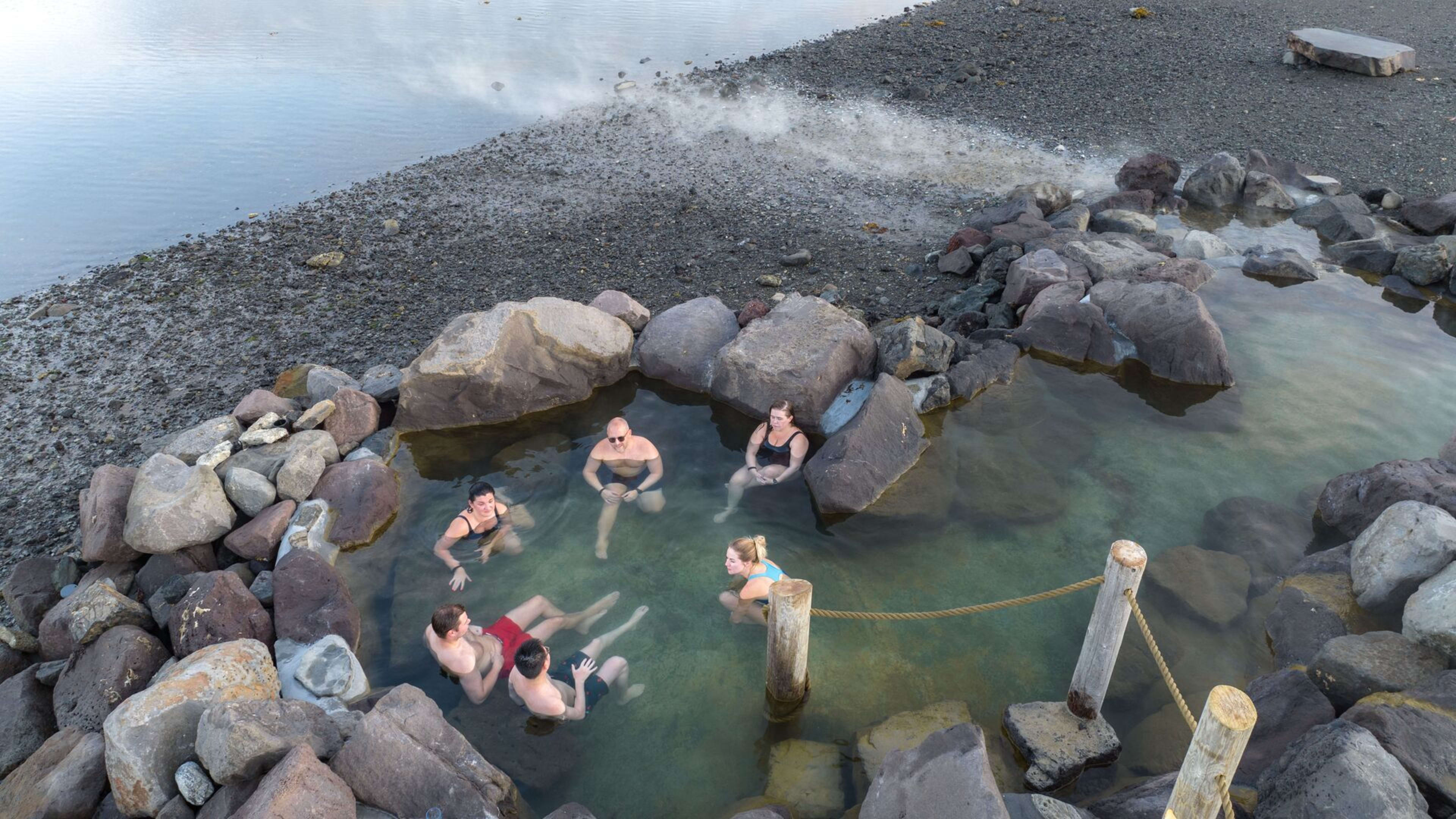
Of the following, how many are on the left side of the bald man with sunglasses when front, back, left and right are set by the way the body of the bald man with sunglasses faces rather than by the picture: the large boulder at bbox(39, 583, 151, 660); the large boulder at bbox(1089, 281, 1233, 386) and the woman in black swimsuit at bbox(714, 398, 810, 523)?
2

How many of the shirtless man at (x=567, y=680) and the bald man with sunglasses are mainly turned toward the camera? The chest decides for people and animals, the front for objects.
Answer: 1

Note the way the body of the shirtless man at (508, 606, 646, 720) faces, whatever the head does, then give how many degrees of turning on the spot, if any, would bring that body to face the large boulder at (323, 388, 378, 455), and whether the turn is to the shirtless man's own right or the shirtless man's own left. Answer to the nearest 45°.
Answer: approximately 90° to the shirtless man's own left

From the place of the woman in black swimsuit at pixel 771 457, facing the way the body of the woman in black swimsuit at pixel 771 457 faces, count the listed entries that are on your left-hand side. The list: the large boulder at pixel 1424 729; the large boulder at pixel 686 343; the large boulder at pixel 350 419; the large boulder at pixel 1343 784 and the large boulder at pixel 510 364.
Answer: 2

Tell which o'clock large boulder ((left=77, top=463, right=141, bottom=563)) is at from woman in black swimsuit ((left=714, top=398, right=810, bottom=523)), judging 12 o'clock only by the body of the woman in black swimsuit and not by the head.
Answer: The large boulder is roughly at 1 o'clock from the woman in black swimsuit.

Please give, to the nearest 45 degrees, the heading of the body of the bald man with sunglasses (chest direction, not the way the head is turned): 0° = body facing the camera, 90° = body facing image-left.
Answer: approximately 0°

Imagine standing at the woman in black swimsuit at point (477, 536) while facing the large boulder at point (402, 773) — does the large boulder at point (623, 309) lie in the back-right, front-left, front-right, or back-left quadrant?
back-left

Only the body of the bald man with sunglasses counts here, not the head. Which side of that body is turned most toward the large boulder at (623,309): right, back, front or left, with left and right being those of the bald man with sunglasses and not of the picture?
back

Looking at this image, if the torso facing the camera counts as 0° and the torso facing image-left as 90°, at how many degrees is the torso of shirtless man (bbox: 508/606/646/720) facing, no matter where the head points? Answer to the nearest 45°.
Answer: approximately 225°

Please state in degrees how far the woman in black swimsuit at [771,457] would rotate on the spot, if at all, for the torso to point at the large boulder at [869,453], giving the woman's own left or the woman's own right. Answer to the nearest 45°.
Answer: approximately 135° to the woman's own left

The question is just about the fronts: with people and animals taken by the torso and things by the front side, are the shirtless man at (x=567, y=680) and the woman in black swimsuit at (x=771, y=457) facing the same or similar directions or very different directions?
very different directions
